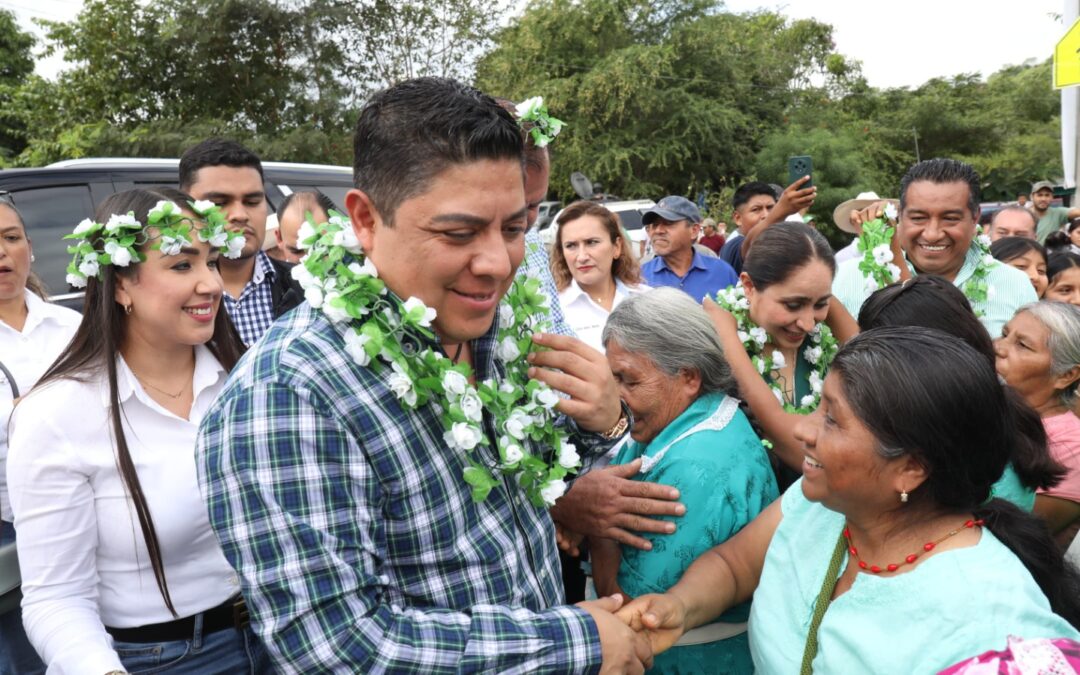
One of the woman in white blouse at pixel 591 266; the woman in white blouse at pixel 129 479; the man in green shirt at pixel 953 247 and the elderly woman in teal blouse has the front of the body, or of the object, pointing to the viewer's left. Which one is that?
the elderly woman in teal blouse

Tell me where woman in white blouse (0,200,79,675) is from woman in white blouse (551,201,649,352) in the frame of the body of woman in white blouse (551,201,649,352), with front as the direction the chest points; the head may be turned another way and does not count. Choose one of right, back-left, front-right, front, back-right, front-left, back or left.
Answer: front-right

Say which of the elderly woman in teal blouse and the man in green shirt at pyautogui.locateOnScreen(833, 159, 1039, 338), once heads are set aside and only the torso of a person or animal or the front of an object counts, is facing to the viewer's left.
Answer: the elderly woman in teal blouse

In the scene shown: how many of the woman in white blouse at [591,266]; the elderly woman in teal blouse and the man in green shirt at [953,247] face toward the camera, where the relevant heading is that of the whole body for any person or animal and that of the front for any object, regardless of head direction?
2

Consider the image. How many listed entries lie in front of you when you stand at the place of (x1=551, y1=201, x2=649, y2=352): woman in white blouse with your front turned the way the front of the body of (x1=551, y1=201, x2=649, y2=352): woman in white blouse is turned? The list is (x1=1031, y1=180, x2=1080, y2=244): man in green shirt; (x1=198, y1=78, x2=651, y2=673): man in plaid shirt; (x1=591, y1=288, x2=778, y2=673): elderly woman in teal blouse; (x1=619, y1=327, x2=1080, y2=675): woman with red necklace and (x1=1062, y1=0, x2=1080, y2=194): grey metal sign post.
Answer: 3

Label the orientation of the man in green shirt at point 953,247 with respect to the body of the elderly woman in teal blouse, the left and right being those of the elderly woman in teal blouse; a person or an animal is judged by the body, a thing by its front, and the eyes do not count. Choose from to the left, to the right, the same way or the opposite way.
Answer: to the left

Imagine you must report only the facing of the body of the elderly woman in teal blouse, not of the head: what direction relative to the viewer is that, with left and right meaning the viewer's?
facing to the left of the viewer

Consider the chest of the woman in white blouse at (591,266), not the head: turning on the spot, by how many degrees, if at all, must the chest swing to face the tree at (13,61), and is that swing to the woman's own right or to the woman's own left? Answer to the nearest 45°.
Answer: approximately 135° to the woman's own right

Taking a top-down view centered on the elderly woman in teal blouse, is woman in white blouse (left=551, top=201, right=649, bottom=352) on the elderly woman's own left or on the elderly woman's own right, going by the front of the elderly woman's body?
on the elderly woman's own right

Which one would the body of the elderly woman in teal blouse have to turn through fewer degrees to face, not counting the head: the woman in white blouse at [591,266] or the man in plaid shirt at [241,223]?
the man in plaid shirt

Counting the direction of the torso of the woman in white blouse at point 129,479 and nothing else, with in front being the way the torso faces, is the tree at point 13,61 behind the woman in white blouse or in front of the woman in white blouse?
behind
